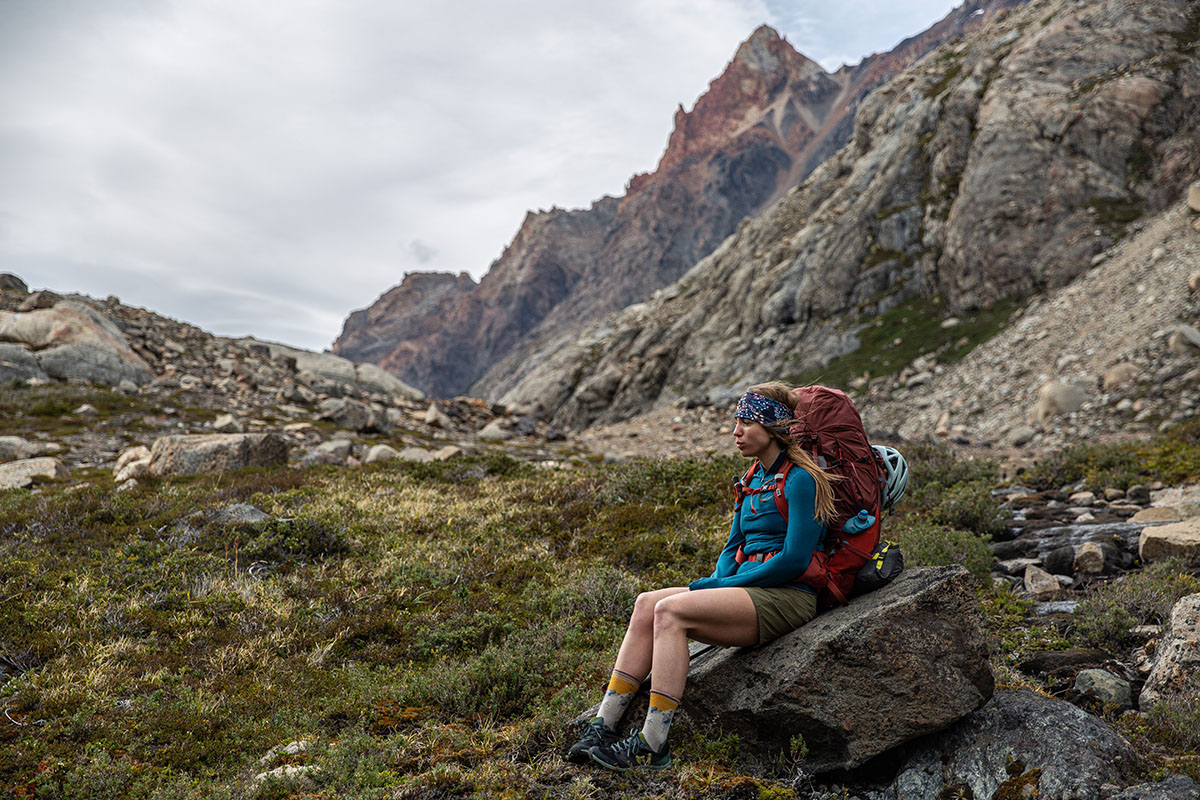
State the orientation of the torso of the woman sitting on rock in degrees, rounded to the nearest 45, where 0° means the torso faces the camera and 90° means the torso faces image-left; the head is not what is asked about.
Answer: approximately 90°

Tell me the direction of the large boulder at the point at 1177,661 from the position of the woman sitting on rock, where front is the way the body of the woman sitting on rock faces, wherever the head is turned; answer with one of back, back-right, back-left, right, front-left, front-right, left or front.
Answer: back

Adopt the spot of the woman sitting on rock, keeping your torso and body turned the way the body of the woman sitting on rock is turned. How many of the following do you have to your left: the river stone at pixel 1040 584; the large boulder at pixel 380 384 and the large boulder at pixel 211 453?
0

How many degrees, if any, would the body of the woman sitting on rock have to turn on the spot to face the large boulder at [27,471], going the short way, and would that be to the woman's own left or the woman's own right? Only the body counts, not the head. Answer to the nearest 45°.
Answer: approximately 45° to the woman's own right

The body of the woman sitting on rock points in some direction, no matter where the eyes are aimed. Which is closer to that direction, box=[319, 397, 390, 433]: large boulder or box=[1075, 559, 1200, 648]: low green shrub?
the large boulder

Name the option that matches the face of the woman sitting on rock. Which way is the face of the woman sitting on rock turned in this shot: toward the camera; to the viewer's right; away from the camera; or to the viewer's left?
to the viewer's left

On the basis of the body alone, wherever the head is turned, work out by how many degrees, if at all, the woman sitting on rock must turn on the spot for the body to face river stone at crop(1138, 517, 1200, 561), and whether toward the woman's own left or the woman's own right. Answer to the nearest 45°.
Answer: approximately 135° to the woman's own right

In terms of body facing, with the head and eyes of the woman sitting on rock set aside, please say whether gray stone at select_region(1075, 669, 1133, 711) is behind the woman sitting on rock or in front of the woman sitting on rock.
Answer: behind

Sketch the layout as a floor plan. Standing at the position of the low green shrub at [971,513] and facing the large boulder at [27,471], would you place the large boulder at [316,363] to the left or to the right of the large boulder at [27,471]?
right

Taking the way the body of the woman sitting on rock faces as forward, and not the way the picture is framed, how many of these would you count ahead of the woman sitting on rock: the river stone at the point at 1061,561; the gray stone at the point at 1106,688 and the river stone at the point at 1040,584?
0

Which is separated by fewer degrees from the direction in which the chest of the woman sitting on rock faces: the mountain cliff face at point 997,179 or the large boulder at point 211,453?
the large boulder

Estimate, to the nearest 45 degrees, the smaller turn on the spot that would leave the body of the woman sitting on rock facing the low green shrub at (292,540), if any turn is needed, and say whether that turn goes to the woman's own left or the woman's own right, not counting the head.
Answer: approximately 45° to the woman's own right
